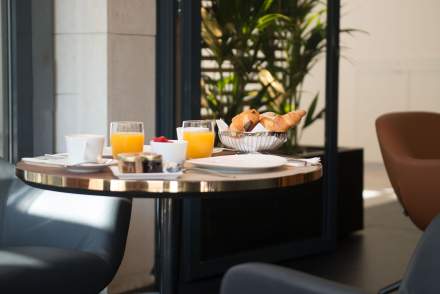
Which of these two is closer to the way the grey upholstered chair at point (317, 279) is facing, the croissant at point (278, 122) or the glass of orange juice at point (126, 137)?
the glass of orange juice

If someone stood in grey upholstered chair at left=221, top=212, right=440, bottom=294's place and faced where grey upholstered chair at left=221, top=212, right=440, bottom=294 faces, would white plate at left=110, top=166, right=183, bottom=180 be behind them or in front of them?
in front

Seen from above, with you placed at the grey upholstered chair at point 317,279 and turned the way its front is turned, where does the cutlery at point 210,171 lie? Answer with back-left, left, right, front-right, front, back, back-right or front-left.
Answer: front-right

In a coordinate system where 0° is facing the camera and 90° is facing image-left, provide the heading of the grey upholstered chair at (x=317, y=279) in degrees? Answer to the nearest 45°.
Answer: approximately 90°

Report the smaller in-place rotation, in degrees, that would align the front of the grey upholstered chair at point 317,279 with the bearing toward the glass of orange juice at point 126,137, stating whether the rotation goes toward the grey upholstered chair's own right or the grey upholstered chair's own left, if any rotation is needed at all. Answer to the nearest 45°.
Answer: approximately 45° to the grey upholstered chair's own right

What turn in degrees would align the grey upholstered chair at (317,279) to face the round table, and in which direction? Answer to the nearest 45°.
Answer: approximately 45° to its right
